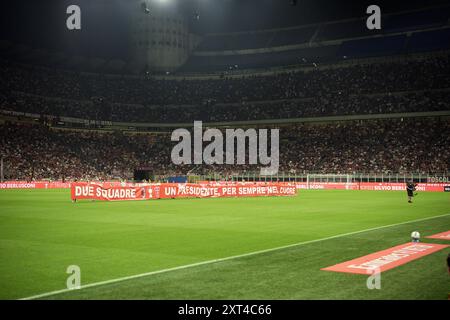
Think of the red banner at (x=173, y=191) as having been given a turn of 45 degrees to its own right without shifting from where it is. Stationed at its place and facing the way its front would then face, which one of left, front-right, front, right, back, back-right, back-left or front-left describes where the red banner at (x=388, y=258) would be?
front-left

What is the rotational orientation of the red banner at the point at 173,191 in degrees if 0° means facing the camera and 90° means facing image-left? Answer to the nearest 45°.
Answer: approximately 0°
